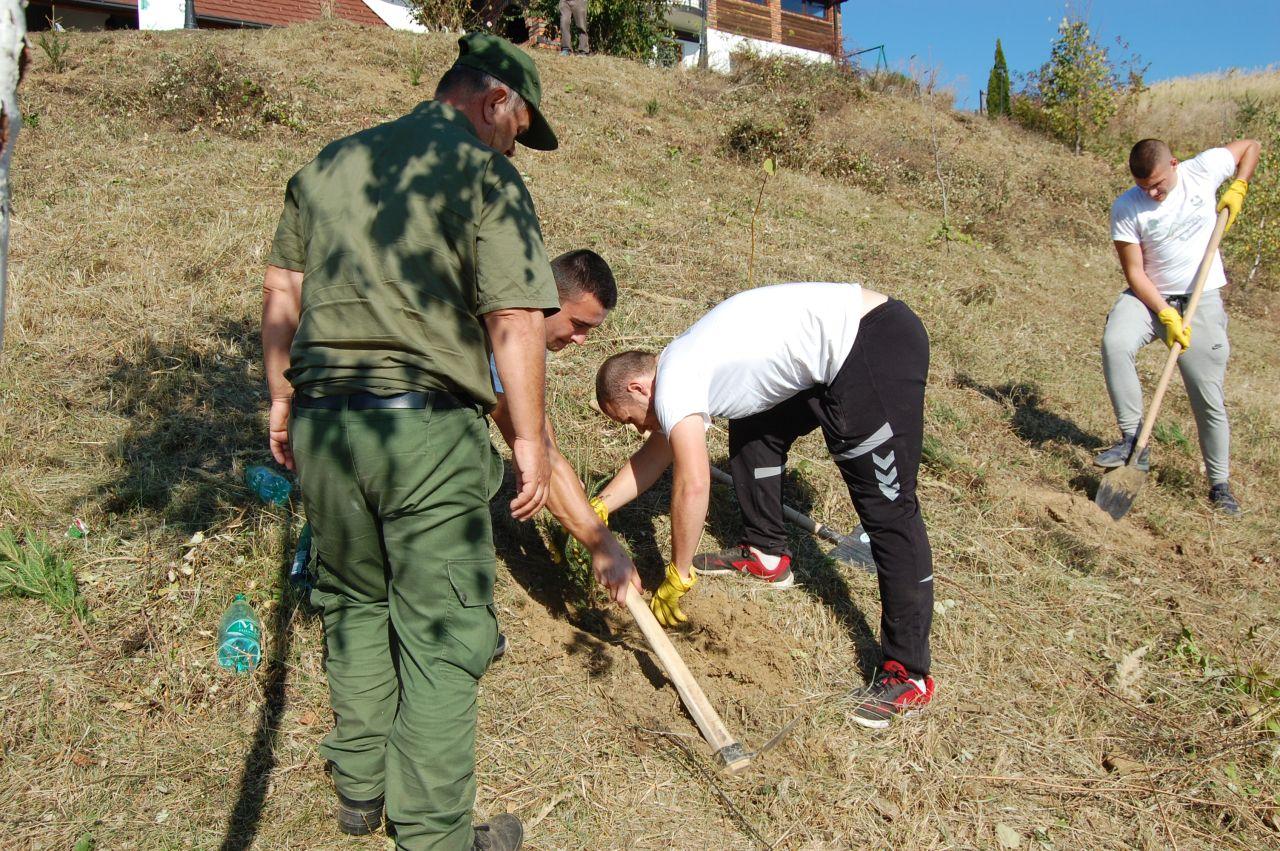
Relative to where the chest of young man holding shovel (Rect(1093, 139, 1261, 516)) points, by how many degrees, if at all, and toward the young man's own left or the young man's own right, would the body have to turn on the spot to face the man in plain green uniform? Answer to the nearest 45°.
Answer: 0° — they already face them

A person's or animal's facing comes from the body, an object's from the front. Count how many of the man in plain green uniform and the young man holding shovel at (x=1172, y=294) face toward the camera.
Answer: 1

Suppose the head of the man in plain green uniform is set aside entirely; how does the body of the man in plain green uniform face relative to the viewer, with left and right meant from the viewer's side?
facing away from the viewer and to the right of the viewer

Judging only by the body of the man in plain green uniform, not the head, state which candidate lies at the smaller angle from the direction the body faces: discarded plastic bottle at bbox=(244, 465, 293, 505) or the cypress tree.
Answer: the cypress tree

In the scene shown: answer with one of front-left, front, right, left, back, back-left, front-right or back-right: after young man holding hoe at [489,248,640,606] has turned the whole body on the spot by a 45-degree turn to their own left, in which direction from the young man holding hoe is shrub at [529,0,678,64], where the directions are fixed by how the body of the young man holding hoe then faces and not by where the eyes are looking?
left

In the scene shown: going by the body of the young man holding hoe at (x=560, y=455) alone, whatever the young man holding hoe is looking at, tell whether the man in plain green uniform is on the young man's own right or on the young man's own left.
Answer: on the young man's own right

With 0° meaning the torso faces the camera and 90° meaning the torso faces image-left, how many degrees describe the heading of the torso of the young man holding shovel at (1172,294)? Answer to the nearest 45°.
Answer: approximately 0°

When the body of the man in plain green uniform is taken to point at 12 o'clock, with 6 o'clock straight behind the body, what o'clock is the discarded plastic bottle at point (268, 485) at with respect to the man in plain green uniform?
The discarded plastic bottle is roughly at 10 o'clock from the man in plain green uniform.

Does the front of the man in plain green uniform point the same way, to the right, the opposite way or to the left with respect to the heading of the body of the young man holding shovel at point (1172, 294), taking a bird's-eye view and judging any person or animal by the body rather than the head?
the opposite way
